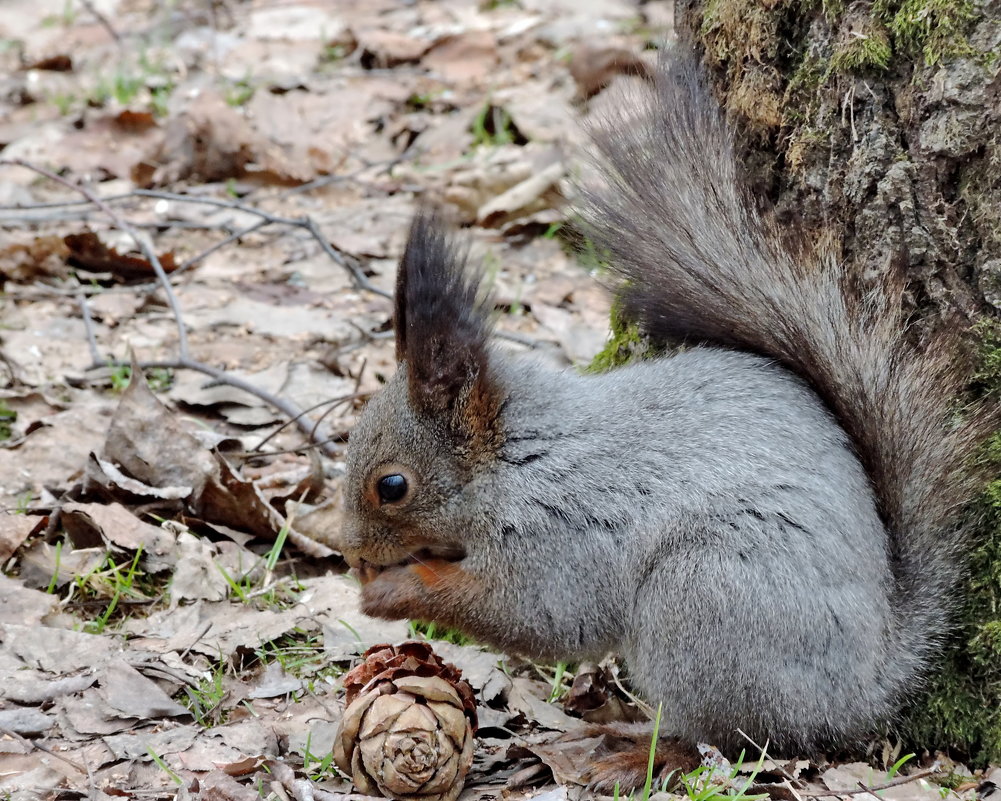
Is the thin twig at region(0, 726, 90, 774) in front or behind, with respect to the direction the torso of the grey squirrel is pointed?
in front

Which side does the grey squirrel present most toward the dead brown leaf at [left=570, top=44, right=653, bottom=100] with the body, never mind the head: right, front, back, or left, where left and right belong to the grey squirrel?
right

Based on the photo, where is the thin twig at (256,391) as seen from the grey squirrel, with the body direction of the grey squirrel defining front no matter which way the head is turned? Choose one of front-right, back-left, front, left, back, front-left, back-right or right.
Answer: front-right

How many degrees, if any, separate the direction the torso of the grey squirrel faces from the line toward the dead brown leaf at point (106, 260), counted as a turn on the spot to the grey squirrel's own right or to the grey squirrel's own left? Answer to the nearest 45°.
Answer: approximately 45° to the grey squirrel's own right

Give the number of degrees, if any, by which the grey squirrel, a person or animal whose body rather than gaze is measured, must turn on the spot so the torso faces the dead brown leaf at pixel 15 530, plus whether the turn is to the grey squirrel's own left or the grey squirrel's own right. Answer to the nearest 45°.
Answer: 0° — it already faces it

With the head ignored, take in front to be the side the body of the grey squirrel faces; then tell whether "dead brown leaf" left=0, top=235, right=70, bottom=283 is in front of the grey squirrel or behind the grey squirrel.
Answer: in front

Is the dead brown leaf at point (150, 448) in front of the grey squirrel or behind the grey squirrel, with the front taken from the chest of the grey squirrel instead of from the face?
in front

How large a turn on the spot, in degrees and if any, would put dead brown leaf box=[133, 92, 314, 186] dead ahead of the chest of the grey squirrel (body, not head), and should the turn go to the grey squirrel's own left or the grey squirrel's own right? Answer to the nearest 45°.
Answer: approximately 45° to the grey squirrel's own right

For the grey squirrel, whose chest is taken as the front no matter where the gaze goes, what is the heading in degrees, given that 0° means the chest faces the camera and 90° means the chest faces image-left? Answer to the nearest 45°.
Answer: approximately 90°

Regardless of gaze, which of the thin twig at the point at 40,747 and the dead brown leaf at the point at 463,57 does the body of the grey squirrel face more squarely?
the thin twig
